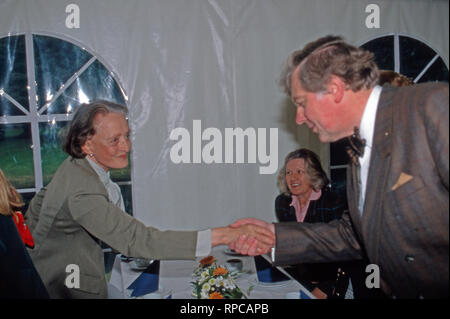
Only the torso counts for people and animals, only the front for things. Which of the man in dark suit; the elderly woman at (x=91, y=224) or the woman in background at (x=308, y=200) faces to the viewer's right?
the elderly woman

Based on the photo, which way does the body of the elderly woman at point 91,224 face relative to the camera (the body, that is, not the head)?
to the viewer's right

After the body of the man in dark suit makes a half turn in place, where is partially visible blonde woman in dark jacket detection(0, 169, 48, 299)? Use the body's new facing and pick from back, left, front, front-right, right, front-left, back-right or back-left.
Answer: back-left

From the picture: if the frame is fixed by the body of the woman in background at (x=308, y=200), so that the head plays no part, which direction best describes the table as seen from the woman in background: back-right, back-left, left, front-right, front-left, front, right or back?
front

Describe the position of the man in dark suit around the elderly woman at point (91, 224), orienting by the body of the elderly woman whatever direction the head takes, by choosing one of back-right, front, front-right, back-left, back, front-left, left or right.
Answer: front-right

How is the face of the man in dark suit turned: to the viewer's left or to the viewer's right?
to the viewer's left

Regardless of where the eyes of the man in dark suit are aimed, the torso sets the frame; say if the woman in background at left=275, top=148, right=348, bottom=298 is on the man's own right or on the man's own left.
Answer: on the man's own right

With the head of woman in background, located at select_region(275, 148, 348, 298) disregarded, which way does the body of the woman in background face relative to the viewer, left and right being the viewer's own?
facing the viewer and to the left of the viewer

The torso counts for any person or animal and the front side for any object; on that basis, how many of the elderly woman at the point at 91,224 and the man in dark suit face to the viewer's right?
1

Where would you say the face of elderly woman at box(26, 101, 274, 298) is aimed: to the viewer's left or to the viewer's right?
to the viewer's right

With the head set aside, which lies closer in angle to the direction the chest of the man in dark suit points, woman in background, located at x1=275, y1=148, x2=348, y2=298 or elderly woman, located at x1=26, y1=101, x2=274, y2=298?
the elderly woman

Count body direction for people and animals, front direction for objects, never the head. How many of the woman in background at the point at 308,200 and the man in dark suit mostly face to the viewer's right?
0
